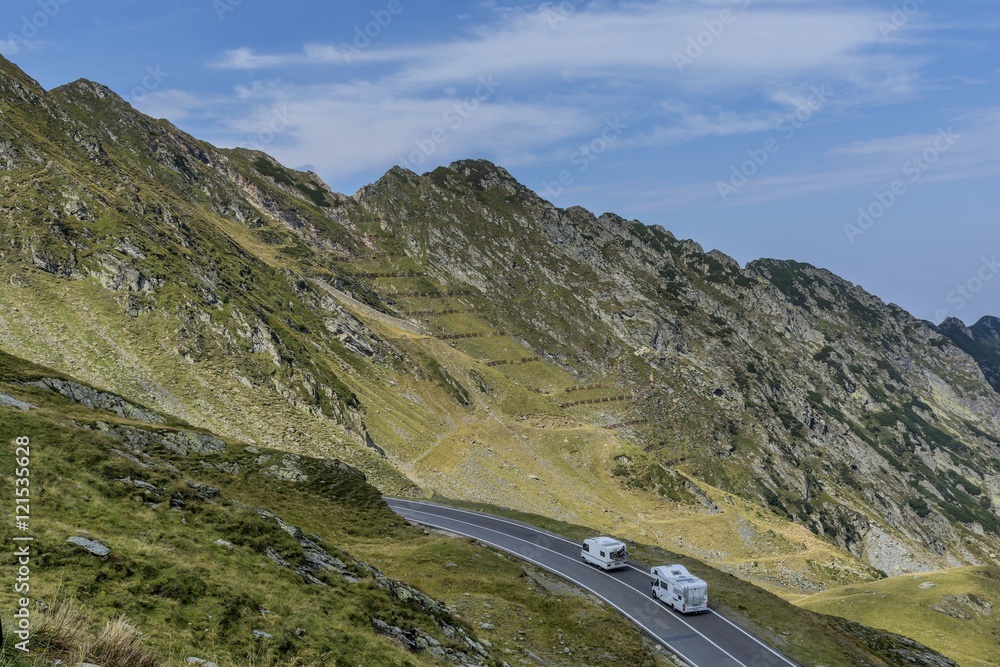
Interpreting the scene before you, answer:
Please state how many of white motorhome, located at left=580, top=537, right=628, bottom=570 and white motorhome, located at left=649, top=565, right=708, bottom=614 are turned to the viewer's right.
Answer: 0

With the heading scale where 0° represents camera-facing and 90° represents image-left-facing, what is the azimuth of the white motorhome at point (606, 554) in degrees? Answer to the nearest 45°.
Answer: approximately 135°

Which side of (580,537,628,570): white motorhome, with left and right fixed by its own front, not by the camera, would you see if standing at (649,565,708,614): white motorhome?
back

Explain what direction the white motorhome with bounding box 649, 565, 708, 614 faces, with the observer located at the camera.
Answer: facing away from the viewer and to the left of the viewer

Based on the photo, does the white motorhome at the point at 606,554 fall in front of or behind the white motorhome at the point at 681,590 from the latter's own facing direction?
in front
